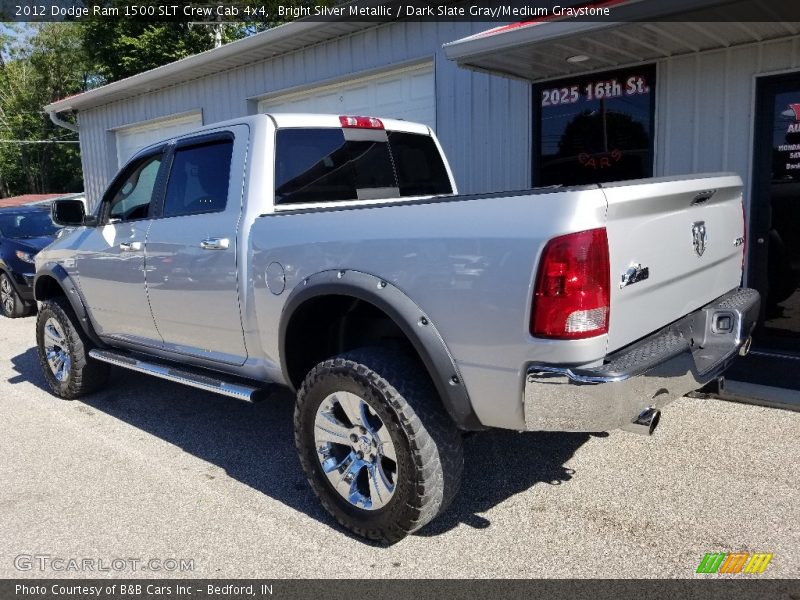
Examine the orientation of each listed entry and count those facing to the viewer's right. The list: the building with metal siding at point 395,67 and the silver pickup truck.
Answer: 0

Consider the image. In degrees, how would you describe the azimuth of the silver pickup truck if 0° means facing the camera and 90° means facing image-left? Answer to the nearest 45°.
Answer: approximately 135°

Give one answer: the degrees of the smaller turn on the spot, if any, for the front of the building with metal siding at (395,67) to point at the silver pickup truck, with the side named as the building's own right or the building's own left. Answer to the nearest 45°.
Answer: approximately 45° to the building's own left

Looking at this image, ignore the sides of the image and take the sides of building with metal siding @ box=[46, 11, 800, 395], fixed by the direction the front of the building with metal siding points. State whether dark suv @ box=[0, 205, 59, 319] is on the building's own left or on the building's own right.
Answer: on the building's own right

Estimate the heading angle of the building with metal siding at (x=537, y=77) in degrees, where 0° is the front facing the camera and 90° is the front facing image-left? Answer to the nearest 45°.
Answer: approximately 45°

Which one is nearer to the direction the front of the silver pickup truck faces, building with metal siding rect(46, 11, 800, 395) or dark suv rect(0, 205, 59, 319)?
the dark suv

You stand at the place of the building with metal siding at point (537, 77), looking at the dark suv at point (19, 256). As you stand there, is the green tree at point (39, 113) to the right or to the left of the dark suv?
right
